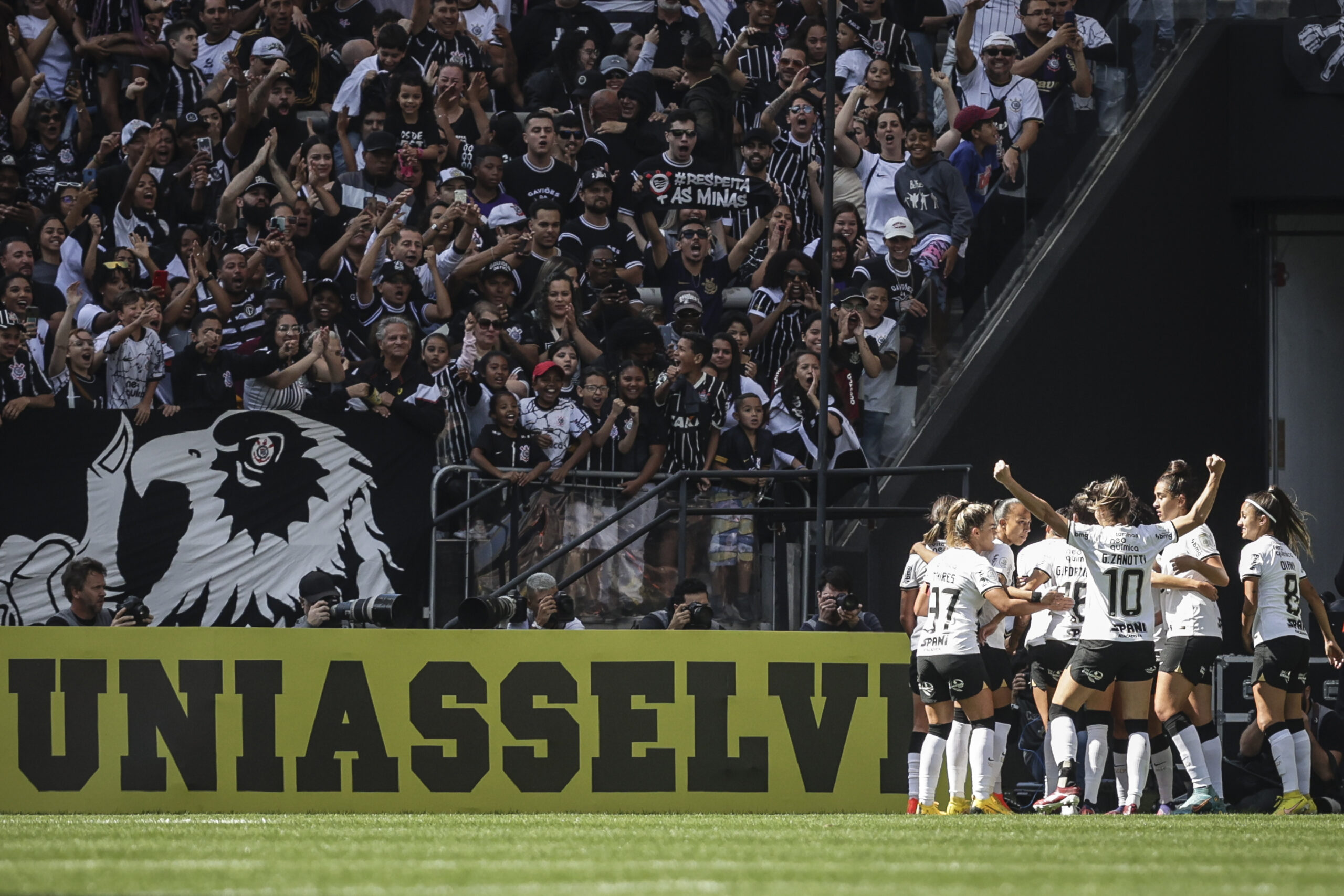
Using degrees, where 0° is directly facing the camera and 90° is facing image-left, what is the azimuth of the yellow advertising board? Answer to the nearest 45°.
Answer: approximately 0°

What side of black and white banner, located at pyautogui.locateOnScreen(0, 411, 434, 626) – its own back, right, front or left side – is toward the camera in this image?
front

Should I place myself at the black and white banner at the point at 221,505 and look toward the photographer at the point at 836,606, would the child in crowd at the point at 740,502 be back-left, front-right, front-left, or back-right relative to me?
front-left

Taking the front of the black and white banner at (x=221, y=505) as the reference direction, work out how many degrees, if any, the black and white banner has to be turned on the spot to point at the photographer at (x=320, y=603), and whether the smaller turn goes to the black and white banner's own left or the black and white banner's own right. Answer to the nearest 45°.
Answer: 0° — it already faces them

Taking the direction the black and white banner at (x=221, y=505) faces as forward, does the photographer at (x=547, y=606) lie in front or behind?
in front

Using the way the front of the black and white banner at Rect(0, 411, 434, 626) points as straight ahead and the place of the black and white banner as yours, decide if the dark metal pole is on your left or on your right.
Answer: on your left

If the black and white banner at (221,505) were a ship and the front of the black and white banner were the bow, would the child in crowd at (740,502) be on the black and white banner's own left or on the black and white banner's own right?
on the black and white banner's own left

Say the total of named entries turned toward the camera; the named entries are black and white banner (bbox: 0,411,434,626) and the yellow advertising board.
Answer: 2

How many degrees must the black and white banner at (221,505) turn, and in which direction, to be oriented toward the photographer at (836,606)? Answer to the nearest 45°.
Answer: approximately 45° to its left

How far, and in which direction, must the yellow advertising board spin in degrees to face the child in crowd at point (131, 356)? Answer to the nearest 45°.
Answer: approximately 135° to its right
